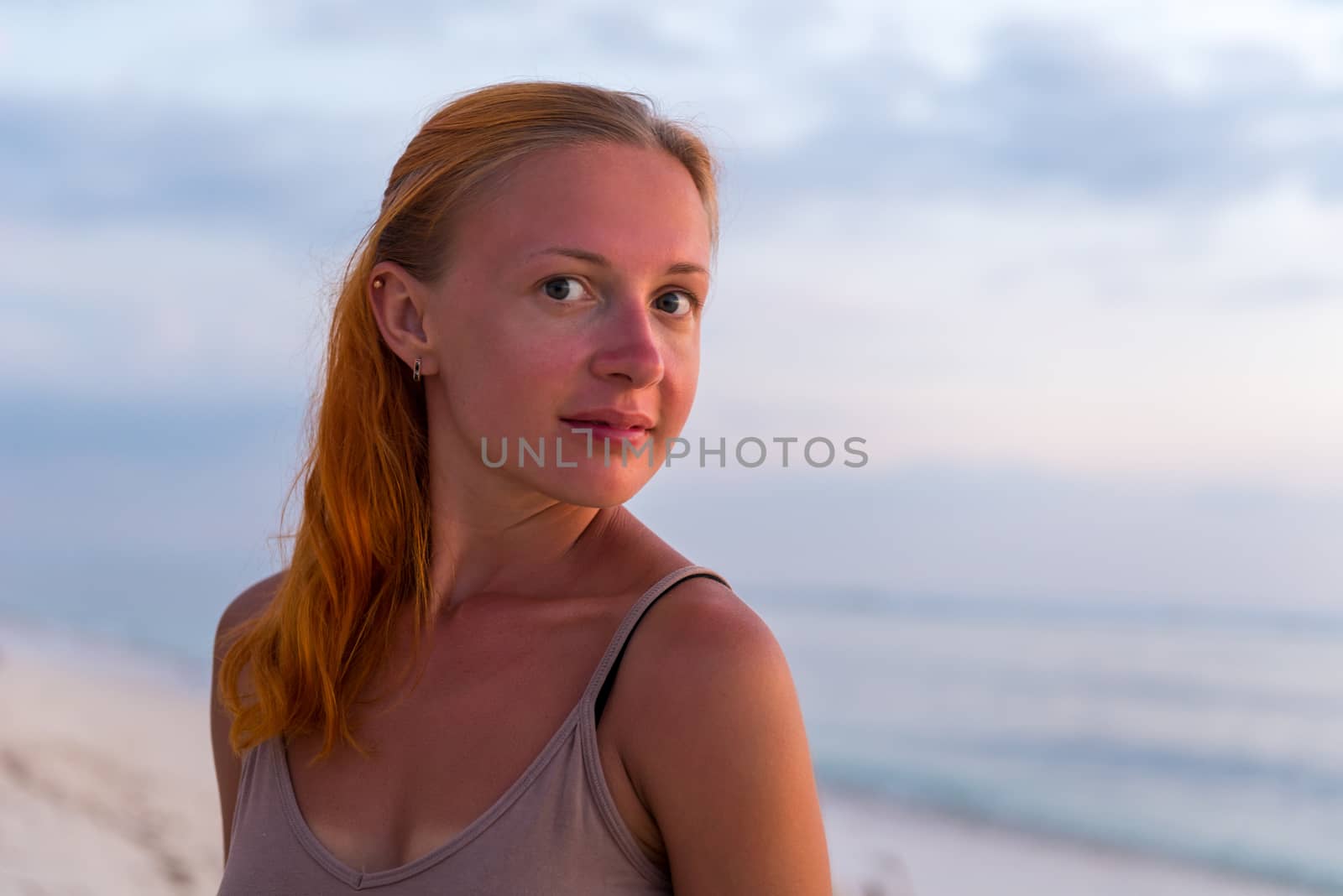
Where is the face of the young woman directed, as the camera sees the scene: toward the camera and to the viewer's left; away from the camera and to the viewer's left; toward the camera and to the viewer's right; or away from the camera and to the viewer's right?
toward the camera and to the viewer's right

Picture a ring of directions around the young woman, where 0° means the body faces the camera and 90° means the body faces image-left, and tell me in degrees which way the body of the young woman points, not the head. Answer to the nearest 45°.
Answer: approximately 45°
